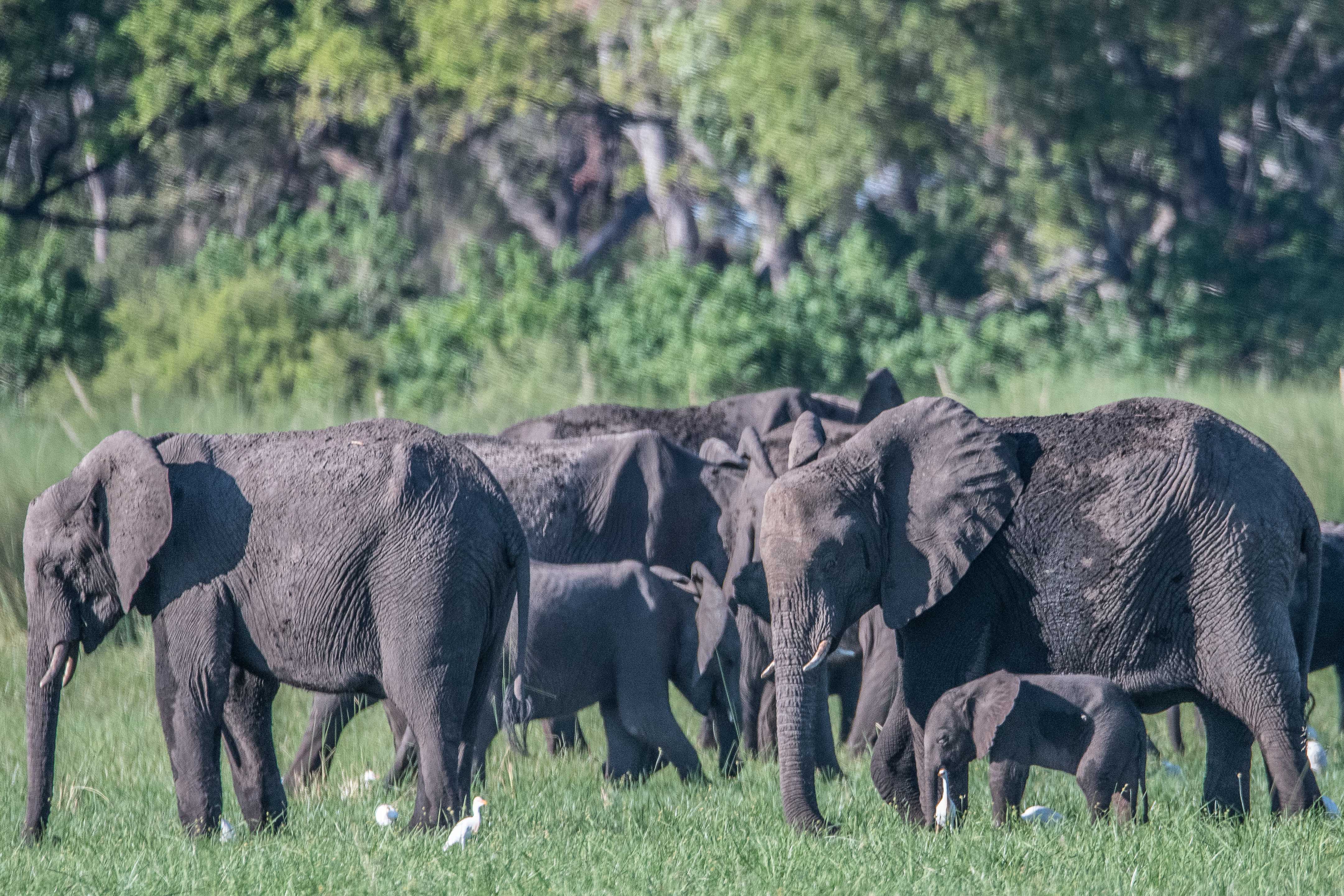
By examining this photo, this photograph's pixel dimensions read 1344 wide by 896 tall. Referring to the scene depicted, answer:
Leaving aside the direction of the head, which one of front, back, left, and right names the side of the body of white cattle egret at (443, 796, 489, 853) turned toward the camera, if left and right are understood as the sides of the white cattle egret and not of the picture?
right

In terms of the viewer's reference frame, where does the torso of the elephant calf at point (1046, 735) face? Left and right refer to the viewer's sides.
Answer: facing to the left of the viewer

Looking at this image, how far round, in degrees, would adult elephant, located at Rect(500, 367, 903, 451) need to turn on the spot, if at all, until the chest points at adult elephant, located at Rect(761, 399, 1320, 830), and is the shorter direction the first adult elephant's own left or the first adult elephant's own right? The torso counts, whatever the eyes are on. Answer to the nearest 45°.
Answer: approximately 90° to the first adult elephant's own right

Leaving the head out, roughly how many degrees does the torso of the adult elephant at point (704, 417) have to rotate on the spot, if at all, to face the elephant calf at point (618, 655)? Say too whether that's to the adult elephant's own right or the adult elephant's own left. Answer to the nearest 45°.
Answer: approximately 90° to the adult elephant's own right

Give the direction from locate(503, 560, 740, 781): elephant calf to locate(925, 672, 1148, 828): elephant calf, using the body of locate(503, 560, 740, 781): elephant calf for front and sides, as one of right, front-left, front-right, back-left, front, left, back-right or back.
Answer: front-right

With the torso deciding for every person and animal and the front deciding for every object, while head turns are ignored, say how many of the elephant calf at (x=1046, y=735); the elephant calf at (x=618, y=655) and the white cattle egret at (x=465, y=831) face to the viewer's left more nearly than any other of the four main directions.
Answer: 1

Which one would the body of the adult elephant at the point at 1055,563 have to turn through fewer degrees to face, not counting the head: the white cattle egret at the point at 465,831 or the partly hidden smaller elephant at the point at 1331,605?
the white cattle egret

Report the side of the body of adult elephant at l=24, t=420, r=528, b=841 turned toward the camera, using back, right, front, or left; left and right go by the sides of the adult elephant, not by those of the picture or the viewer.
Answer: left

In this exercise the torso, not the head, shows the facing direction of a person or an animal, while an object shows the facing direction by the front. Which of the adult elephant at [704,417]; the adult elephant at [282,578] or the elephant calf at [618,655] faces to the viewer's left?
the adult elephant at [282,578]

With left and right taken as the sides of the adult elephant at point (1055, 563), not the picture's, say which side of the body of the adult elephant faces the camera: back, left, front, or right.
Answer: left

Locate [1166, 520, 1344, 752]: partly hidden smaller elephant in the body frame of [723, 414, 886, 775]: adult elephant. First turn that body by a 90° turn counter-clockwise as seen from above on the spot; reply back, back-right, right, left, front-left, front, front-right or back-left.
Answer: front-left

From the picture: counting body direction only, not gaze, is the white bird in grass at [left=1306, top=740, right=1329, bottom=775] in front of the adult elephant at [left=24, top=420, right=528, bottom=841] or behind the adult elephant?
behind

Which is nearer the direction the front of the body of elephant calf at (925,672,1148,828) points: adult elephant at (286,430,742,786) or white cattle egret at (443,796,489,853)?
the white cattle egret

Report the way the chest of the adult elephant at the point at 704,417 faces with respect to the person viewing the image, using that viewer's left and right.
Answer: facing to the right of the viewer

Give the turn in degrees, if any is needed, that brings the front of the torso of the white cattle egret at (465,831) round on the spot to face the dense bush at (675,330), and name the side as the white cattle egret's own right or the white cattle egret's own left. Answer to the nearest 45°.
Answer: approximately 90° to the white cattle egret's own left

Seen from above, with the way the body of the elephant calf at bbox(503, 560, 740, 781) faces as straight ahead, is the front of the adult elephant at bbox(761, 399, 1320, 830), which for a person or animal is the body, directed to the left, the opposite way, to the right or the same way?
the opposite way

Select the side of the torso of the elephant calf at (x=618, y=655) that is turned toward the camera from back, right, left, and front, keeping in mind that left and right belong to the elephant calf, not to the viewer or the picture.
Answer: right
